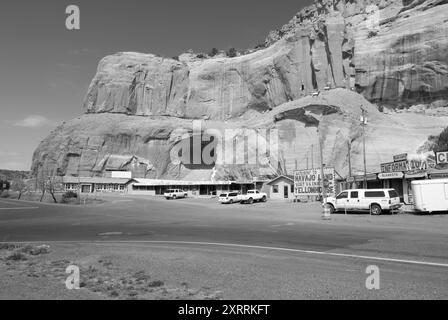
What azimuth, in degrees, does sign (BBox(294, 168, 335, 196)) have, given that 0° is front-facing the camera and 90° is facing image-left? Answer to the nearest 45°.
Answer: approximately 0°

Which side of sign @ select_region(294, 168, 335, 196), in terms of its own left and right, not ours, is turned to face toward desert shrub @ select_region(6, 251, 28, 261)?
front

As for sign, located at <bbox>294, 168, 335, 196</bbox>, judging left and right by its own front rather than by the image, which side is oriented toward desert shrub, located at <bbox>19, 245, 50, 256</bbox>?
front

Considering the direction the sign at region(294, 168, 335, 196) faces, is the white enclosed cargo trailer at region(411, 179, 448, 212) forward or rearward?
forward

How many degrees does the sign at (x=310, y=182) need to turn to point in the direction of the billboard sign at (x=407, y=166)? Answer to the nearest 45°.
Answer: approximately 45° to its left

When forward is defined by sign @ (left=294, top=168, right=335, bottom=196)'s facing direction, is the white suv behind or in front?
in front
